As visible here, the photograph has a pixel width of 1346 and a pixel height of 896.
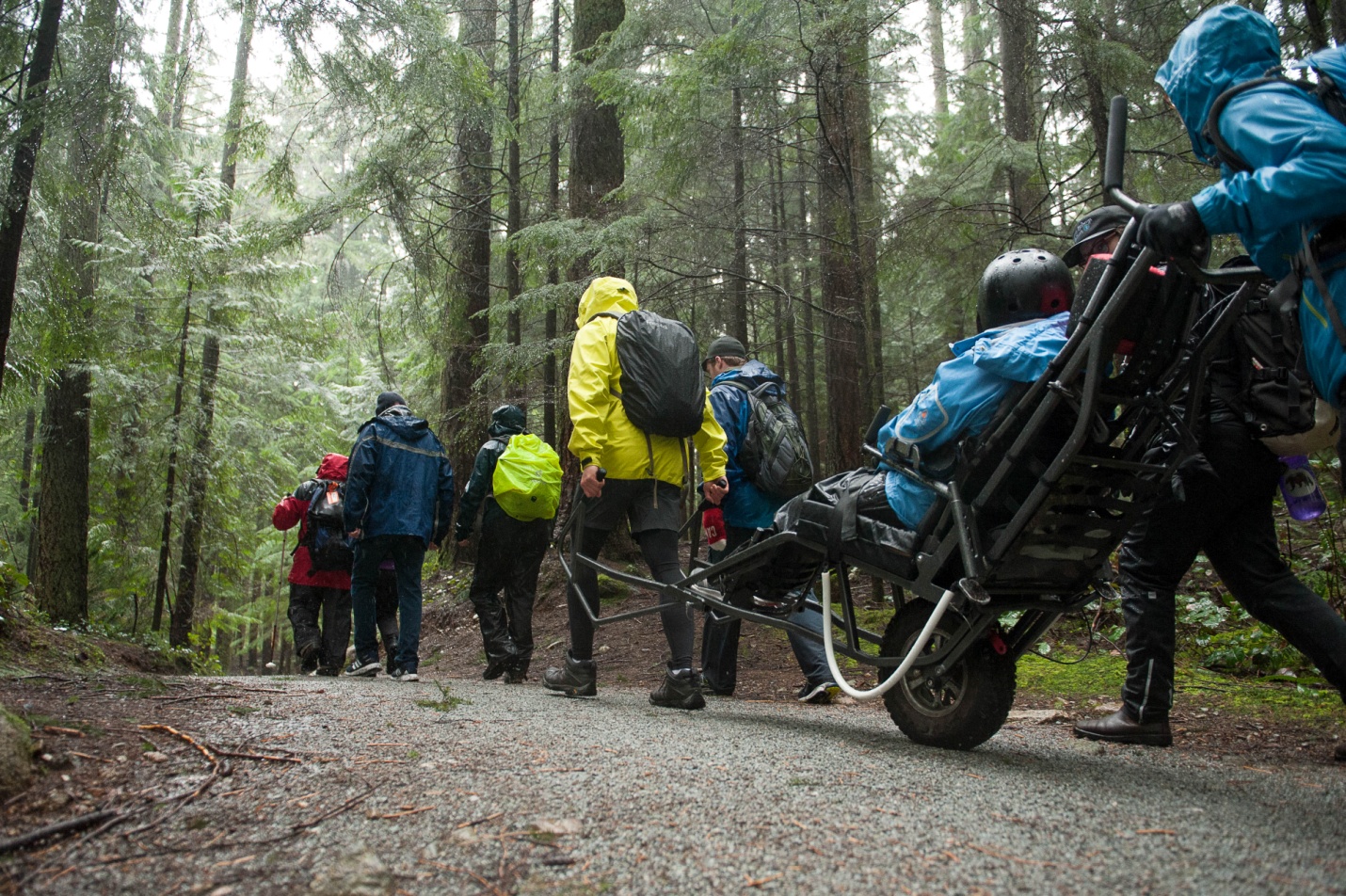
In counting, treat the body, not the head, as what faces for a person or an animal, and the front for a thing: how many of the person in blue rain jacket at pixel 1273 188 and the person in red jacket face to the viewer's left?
1

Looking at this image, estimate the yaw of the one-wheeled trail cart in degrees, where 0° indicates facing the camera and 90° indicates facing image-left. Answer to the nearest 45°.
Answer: approximately 135°

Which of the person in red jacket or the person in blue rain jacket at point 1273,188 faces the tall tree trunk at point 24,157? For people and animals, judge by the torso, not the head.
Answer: the person in blue rain jacket

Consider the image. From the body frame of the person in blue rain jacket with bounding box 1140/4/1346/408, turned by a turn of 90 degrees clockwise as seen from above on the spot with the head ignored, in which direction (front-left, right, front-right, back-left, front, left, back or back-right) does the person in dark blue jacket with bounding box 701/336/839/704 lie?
front-left

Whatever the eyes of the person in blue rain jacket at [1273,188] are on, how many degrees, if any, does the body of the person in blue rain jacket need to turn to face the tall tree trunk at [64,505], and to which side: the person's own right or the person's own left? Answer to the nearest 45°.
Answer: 0° — they already face it

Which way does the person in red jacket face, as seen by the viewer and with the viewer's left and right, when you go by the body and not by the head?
facing away from the viewer

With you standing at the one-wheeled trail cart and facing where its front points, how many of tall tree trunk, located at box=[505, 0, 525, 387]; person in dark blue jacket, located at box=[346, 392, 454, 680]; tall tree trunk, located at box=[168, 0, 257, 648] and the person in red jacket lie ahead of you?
4

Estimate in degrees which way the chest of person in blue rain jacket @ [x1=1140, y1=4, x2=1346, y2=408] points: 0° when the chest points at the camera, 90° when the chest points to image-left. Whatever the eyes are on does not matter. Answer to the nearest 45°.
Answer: approximately 90°

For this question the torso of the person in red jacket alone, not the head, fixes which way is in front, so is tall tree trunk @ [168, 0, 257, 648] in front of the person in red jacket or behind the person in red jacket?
in front

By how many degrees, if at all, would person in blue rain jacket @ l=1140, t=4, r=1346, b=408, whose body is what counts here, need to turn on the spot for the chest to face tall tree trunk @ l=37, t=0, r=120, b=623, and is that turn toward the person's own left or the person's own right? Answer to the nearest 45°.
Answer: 0° — they already face it

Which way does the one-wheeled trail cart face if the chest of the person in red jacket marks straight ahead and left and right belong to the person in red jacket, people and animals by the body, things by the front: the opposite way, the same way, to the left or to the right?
the same way

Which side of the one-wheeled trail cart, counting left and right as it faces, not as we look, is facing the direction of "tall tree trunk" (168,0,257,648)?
front
